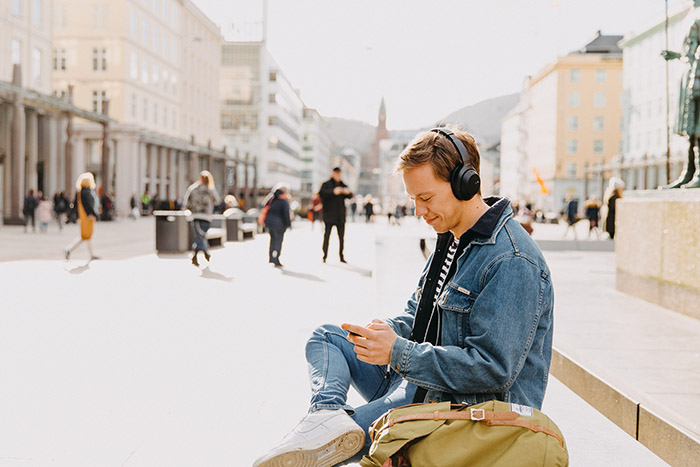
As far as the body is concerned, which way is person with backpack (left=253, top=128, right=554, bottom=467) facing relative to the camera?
to the viewer's left

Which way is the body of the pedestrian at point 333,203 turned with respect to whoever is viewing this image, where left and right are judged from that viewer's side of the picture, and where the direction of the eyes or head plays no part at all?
facing the viewer

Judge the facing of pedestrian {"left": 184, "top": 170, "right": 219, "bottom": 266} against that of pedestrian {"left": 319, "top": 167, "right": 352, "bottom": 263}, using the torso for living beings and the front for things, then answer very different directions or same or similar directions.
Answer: very different directions

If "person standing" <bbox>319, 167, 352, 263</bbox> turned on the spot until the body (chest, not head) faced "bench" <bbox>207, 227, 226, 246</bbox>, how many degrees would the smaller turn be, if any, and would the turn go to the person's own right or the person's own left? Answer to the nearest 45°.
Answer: approximately 135° to the person's own right

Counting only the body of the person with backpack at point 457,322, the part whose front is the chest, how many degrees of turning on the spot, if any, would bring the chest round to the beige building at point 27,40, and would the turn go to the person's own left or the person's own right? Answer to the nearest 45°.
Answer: approximately 45° to the person's own right

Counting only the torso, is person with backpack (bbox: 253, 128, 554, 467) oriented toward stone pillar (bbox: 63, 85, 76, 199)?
no

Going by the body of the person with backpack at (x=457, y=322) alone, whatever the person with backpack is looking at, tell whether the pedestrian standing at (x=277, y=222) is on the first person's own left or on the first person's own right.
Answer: on the first person's own right
